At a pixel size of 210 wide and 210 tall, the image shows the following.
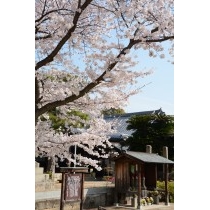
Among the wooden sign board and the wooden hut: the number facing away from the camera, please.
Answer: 0

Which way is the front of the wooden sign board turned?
toward the camera
